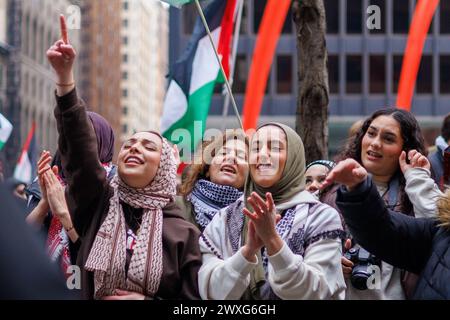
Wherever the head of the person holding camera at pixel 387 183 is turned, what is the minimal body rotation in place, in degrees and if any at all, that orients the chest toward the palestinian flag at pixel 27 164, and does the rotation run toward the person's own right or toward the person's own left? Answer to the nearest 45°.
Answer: approximately 90° to the person's own right

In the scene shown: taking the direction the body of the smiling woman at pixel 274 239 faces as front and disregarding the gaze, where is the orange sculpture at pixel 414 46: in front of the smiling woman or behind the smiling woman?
behind

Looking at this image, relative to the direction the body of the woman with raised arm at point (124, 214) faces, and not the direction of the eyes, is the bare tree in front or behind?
behind

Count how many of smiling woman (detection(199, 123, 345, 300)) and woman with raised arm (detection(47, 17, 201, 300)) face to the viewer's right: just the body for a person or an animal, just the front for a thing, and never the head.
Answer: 0

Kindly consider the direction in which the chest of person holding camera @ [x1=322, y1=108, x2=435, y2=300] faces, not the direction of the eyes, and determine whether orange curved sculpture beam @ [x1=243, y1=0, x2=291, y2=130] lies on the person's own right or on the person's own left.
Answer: on the person's own right

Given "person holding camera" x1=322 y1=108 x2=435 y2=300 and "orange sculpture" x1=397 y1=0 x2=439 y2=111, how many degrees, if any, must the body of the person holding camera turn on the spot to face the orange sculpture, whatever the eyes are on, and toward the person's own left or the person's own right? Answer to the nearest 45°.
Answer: approximately 135° to the person's own right

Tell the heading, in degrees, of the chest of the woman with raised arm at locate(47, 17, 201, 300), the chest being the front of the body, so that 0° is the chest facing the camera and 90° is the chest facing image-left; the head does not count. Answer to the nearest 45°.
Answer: approximately 45°

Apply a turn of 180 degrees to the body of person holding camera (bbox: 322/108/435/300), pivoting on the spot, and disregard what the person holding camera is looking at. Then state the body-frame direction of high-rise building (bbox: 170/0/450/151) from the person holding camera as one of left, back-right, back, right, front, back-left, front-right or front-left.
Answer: front-left

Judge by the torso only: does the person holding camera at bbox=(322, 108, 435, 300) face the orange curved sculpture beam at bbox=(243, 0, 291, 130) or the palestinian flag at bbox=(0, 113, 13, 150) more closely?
the palestinian flag

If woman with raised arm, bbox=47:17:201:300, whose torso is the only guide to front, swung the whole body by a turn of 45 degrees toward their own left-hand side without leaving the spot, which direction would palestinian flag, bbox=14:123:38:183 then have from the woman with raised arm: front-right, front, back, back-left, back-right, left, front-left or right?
back

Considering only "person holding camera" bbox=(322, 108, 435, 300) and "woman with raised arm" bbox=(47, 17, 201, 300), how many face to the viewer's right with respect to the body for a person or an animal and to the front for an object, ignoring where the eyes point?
0
